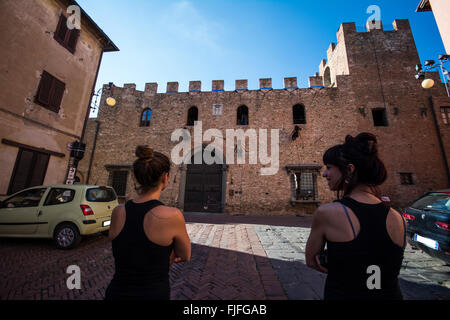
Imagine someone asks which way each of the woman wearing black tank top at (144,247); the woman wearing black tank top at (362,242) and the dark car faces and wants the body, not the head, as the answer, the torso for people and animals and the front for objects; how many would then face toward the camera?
0

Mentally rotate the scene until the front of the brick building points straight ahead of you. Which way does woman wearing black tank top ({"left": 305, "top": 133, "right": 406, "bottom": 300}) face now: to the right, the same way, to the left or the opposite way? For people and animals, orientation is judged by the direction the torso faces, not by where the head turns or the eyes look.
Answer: the opposite way

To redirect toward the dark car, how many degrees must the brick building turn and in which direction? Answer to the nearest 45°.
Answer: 0° — it already faces it

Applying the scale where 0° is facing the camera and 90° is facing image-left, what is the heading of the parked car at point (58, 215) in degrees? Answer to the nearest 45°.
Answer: approximately 135°

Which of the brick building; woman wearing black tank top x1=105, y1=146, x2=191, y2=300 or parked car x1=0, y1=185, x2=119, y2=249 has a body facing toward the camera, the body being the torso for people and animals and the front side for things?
the brick building

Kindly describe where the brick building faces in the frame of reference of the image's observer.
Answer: facing the viewer

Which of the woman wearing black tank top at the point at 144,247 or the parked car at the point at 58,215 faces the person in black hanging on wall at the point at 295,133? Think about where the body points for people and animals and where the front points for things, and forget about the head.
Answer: the woman wearing black tank top

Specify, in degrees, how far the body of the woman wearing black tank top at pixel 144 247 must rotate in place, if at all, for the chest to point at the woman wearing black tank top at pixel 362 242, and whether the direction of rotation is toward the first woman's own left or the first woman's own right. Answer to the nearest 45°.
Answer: approximately 90° to the first woman's own right

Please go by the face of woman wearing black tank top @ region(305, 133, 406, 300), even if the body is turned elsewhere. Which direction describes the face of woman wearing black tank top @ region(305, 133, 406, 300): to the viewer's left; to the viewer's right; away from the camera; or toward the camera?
to the viewer's left

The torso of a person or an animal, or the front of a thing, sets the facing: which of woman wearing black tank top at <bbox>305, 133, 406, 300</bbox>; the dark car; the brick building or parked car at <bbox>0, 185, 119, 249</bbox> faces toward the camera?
the brick building

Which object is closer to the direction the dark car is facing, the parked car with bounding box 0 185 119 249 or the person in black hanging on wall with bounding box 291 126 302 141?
the person in black hanging on wall

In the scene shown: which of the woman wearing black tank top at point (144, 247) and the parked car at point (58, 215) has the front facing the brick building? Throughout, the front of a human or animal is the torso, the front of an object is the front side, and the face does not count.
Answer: the woman wearing black tank top

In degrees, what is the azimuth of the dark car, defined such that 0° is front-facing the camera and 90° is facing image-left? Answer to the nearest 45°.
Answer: approximately 225°

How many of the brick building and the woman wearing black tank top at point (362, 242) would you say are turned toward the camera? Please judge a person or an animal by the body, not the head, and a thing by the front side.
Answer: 1

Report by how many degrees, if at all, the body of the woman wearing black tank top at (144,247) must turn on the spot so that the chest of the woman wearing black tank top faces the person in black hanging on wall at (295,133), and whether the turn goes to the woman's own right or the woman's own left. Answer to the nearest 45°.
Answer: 0° — they already face it

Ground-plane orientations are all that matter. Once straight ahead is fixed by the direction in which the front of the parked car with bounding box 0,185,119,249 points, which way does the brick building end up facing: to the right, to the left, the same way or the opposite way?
to the left
